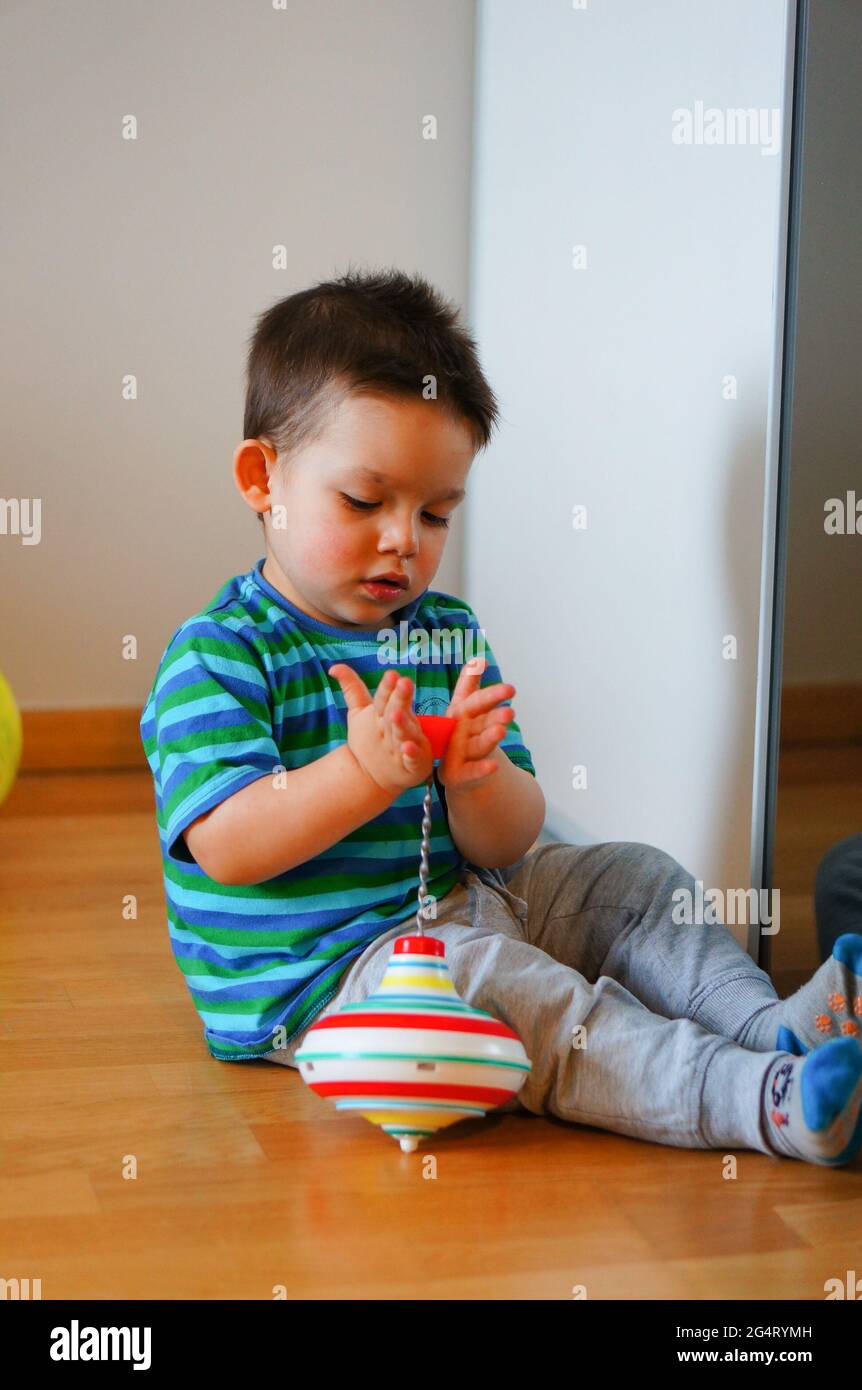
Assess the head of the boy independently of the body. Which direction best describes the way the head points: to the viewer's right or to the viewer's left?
to the viewer's right

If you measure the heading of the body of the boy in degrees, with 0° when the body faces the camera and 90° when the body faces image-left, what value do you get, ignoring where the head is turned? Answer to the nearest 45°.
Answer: approximately 315°

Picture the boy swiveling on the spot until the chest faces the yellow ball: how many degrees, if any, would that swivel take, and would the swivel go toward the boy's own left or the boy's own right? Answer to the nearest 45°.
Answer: approximately 180°
